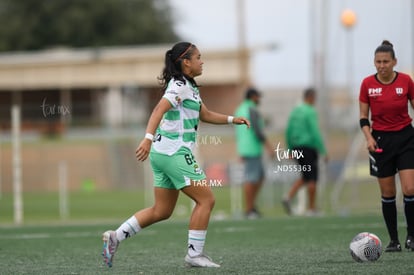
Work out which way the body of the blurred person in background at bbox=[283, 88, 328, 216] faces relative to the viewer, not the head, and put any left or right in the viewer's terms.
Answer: facing away from the viewer and to the right of the viewer

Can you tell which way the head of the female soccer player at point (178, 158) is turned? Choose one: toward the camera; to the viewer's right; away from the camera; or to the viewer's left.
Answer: to the viewer's right

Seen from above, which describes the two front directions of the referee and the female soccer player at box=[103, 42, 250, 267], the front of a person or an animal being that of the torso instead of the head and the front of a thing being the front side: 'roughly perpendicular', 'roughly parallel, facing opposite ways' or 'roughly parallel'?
roughly perpendicular

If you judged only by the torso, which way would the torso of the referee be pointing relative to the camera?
toward the camera

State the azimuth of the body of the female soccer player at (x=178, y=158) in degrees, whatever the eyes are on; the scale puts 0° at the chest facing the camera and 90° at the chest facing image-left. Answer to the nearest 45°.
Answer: approximately 270°

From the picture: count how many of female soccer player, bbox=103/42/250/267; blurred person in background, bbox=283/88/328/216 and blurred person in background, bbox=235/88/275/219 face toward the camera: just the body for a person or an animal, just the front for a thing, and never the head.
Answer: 0

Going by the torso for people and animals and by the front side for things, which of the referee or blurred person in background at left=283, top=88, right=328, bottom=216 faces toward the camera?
the referee

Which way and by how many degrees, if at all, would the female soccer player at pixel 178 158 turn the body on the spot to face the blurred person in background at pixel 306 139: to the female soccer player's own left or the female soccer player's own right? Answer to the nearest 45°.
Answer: approximately 90° to the female soccer player's own left

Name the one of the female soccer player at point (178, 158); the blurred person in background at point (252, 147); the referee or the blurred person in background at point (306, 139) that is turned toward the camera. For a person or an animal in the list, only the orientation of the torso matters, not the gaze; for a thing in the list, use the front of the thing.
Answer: the referee

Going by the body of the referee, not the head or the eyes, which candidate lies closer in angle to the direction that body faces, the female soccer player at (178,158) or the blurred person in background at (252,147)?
the female soccer player
